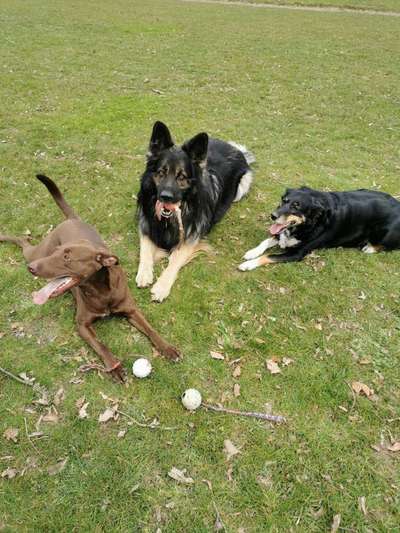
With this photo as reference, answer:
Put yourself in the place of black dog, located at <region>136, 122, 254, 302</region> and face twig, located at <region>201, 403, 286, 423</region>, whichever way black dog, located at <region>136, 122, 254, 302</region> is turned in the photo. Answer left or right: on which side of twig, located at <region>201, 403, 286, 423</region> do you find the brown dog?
right

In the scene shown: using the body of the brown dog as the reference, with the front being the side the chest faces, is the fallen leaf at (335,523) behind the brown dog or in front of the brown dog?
in front

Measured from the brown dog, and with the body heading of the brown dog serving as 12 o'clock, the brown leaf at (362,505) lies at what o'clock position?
The brown leaf is roughly at 12 o'clock from the brown dog.

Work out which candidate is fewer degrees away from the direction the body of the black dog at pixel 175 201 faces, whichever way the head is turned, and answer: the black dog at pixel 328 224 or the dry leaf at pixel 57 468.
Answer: the dry leaf

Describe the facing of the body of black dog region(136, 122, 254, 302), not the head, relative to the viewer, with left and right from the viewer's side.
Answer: facing the viewer and to the left of the viewer

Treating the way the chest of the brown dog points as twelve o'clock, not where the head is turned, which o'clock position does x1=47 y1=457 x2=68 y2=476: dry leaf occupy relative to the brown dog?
The dry leaf is roughly at 2 o'clock from the brown dog.

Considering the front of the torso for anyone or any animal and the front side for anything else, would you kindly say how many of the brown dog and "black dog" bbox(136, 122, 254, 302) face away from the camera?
0

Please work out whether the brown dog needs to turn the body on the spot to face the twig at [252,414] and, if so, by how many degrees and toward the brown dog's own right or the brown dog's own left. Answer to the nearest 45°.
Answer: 0° — it already faces it

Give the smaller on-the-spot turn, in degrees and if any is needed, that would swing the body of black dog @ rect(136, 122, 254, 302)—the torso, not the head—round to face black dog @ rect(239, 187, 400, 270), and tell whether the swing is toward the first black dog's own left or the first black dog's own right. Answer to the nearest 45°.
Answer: approximately 135° to the first black dog's own left

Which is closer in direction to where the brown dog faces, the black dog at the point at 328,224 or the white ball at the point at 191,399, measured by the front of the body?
the white ball

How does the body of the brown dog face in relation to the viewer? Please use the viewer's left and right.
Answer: facing the viewer and to the right of the viewer

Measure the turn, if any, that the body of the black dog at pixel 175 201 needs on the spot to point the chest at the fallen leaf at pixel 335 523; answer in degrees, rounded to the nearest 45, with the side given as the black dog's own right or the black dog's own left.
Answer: approximately 90° to the black dog's own left

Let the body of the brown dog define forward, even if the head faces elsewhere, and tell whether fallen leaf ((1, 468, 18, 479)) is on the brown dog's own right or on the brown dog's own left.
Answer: on the brown dog's own right

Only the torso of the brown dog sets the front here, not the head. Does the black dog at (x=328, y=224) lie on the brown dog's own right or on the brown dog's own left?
on the brown dog's own left

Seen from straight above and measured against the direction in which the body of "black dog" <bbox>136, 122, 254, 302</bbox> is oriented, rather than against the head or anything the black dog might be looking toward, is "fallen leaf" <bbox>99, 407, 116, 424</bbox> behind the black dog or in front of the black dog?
in front

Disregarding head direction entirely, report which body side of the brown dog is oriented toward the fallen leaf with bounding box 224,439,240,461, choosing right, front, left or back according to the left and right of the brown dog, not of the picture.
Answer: front

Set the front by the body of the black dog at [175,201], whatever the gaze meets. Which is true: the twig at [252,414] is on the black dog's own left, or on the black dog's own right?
on the black dog's own left

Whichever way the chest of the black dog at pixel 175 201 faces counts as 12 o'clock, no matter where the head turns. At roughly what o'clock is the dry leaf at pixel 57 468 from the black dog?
The dry leaf is roughly at 11 o'clock from the black dog.
